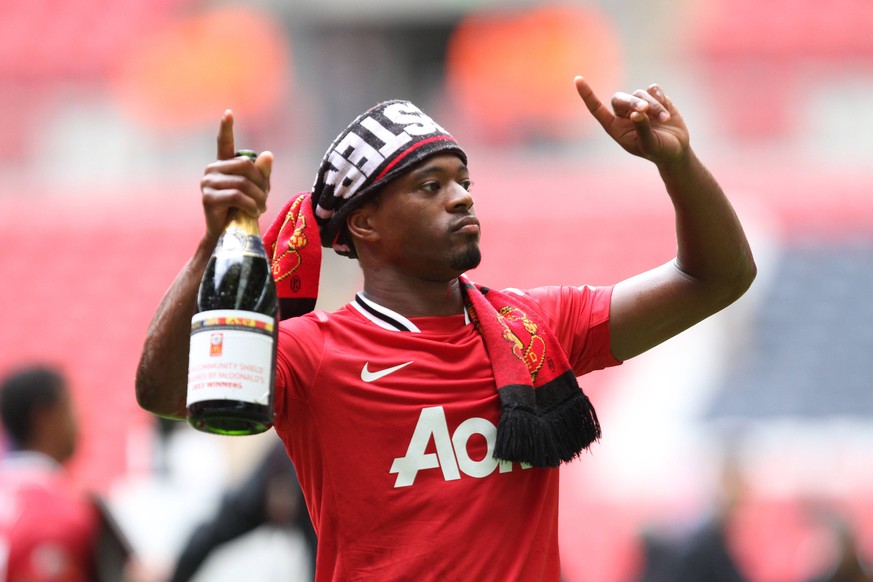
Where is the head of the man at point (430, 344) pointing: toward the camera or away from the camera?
toward the camera

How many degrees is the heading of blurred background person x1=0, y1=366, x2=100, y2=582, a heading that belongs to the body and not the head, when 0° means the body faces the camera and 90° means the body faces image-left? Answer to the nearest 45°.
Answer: approximately 225°

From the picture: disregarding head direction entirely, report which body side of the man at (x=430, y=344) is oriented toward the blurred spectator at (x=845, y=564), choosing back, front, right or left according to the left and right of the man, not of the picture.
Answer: back

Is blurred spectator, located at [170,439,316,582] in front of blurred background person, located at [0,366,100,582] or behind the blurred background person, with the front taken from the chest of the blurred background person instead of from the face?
in front

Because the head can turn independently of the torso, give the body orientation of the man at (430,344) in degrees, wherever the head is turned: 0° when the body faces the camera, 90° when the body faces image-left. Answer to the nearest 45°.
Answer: approximately 315°

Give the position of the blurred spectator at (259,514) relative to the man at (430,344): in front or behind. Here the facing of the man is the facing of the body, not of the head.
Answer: behind

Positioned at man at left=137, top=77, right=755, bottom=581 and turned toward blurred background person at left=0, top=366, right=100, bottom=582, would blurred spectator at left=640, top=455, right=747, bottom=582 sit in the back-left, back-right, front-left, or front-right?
front-right

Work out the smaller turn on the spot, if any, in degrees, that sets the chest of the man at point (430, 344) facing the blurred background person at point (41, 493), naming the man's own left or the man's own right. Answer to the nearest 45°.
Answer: approximately 180°

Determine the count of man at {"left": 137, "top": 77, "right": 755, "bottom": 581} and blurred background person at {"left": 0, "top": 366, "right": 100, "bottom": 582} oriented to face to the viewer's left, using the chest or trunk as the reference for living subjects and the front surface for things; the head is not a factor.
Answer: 0

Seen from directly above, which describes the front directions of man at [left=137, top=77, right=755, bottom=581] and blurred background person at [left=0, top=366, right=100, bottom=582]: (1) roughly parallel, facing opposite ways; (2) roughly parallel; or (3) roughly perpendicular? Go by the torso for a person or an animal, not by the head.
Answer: roughly perpendicular
